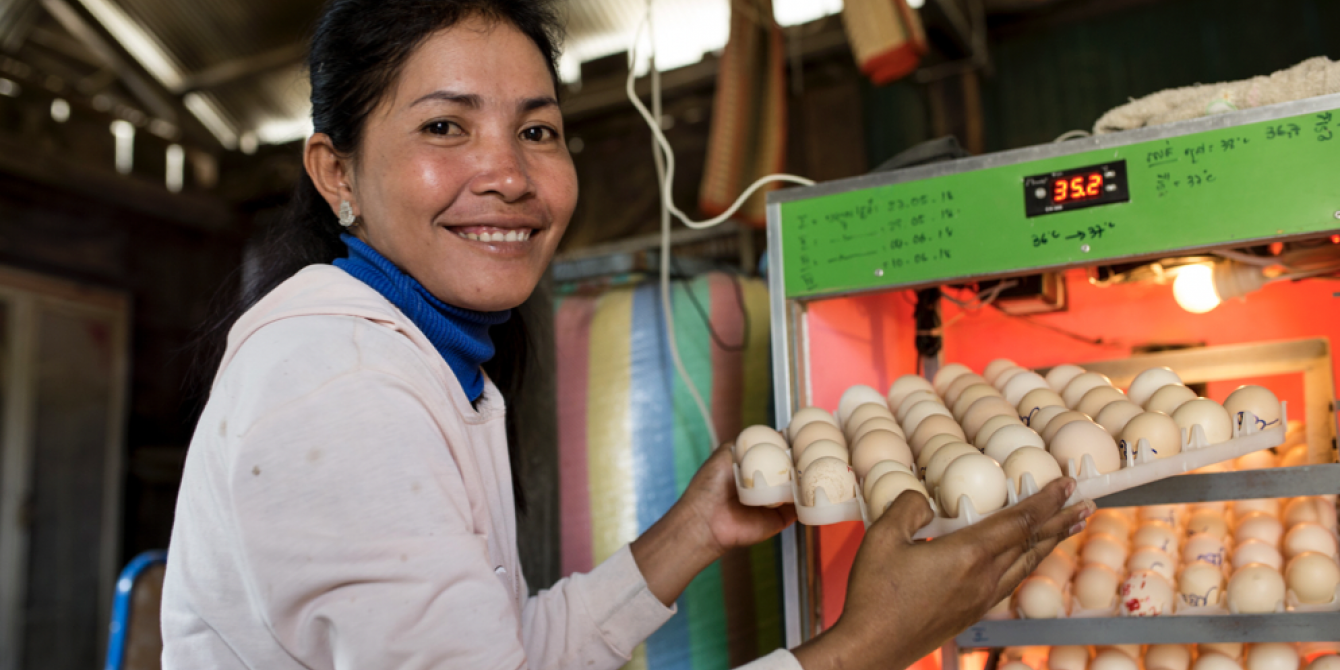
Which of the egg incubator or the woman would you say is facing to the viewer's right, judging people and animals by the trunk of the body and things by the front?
the woman

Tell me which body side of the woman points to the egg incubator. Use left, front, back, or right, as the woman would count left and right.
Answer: front

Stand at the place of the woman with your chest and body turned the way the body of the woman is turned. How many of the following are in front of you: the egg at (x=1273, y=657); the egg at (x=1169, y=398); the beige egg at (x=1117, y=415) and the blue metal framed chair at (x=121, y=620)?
3

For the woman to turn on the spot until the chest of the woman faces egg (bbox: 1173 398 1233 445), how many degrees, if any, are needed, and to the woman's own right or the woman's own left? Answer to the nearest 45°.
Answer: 0° — they already face it

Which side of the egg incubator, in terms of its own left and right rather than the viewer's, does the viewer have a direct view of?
front

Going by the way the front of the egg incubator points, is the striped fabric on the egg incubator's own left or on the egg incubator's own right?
on the egg incubator's own right

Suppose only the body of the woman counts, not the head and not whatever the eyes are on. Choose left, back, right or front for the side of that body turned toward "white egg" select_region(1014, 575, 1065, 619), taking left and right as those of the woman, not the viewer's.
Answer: front

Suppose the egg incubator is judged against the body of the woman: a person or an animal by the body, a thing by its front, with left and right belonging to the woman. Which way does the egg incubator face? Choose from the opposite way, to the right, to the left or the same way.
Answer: to the right

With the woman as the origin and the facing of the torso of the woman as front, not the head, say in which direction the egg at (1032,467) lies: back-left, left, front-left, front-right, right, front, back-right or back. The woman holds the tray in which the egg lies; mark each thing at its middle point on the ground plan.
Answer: front

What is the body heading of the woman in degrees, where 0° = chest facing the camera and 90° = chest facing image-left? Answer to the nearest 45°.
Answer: approximately 270°

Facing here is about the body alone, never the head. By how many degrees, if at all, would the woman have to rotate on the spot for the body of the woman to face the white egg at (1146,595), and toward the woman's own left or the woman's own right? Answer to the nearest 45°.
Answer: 0° — they already face it

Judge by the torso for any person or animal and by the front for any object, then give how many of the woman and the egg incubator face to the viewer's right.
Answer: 1
